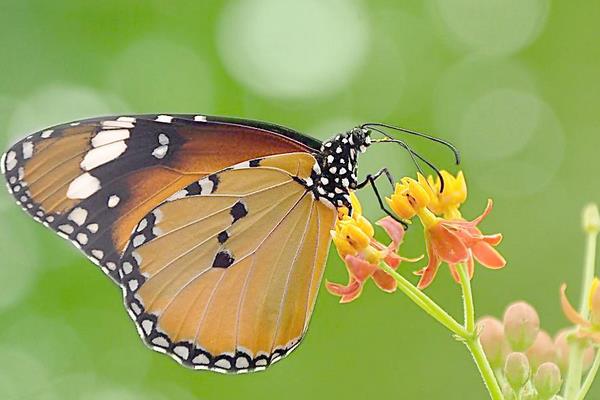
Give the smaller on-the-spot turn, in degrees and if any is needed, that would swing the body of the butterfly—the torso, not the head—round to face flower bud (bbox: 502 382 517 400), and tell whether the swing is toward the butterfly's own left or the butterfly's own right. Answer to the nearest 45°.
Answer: approximately 45° to the butterfly's own right

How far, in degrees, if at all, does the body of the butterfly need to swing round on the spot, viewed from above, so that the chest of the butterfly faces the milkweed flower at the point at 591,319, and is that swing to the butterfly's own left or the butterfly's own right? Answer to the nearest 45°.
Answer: approximately 45° to the butterfly's own right

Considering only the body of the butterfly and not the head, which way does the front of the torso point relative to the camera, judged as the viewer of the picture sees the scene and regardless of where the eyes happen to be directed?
to the viewer's right

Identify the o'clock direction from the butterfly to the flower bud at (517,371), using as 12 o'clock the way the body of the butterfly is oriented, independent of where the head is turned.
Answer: The flower bud is roughly at 1 o'clock from the butterfly.
